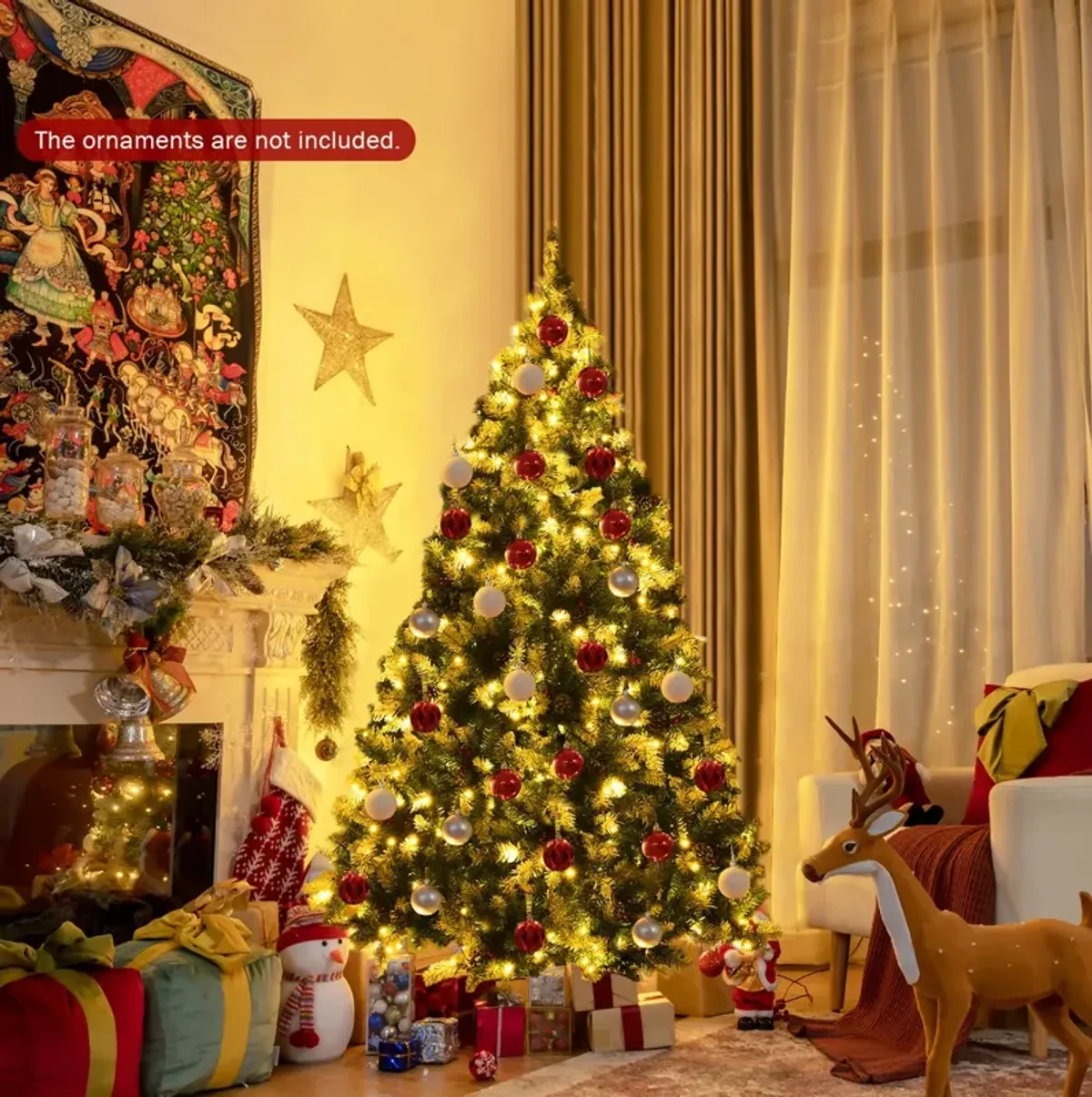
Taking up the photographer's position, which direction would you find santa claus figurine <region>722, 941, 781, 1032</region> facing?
facing the viewer

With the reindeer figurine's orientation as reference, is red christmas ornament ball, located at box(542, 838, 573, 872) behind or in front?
in front

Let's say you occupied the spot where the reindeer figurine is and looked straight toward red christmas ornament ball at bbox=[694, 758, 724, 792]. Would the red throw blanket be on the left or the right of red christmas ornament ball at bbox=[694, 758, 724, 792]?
right

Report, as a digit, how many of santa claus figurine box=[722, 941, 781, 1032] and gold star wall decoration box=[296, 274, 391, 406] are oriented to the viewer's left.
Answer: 0

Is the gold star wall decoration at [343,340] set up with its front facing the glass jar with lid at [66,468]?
no

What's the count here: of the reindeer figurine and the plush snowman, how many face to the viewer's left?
1

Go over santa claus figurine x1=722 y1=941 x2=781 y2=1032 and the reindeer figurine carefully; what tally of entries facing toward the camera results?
1

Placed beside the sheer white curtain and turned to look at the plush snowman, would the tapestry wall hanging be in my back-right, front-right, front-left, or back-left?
front-right

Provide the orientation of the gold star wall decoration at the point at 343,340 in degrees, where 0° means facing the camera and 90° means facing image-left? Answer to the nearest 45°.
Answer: approximately 315°

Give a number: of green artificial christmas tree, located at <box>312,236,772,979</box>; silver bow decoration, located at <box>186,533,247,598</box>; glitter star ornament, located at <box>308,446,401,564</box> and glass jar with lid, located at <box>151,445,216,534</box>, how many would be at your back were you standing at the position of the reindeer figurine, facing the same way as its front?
0

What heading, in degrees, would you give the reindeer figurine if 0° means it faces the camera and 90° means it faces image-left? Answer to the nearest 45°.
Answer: approximately 90°

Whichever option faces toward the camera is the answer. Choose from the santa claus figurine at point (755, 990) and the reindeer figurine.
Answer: the santa claus figurine
